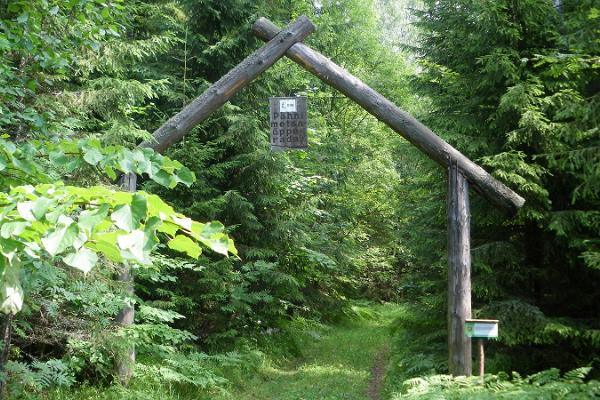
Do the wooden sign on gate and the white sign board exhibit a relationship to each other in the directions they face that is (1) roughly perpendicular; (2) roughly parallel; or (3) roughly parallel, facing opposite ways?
roughly parallel

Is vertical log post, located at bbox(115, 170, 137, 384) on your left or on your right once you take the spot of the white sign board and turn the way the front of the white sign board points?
on your right

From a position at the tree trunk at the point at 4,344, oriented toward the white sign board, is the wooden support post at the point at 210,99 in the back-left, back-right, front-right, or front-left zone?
front-left

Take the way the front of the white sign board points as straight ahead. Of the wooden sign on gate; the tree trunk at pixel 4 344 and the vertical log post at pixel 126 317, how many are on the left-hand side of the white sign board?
0

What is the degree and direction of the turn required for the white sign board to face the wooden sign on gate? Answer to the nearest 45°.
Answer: approximately 90° to its right

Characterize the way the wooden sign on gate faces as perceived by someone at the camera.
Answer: facing the viewer

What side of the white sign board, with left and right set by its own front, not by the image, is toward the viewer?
front

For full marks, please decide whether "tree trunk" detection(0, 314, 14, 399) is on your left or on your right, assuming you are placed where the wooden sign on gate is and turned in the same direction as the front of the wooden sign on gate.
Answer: on your right

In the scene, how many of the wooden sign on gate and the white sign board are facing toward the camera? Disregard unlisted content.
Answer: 2

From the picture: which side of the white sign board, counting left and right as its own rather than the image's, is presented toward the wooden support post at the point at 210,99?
right
